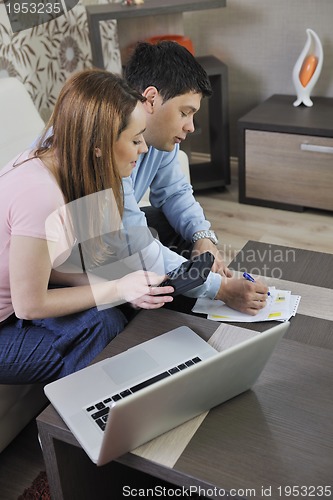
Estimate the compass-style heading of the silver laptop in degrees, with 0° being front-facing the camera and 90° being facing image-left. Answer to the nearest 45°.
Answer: approximately 135°

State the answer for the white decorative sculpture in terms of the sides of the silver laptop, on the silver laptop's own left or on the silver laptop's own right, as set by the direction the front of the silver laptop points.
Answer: on the silver laptop's own right

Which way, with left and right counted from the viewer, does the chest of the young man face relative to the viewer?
facing the viewer and to the right of the viewer

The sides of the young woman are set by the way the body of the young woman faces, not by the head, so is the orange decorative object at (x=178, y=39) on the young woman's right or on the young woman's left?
on the young woman's left

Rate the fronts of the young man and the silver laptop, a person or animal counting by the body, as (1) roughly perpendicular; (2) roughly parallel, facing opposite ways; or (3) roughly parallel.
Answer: roughly parallel, facing opposite ways

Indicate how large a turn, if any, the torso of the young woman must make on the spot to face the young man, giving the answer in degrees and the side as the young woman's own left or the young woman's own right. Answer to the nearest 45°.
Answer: approximately 45° to the young woman's own left

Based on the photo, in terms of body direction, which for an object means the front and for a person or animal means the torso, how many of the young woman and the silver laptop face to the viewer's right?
1

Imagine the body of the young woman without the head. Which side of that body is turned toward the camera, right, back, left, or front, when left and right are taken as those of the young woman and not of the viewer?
right

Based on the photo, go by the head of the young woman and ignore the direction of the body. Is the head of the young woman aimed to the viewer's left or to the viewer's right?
to the viewer's right

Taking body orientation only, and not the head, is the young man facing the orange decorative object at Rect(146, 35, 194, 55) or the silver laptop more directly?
the silver laptop

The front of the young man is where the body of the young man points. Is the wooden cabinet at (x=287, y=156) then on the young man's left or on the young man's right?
on the young man's left

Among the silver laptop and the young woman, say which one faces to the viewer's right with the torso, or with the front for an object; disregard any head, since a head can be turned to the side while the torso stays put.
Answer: the young woman
